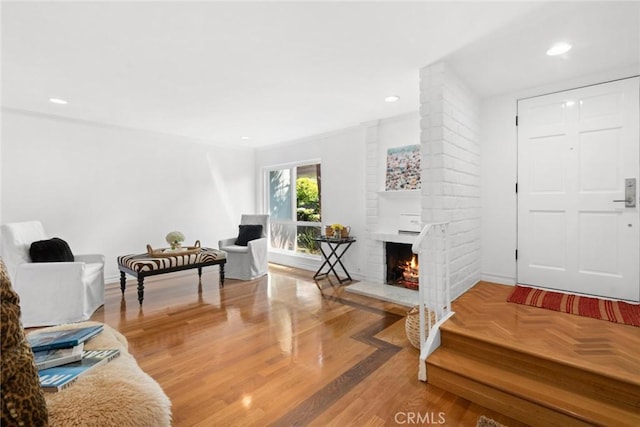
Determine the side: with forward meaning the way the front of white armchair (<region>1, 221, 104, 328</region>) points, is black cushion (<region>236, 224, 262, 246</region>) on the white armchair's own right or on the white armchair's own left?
on the white armchair's own left

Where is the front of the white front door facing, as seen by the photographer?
facing the viewer and to the left of the viewer

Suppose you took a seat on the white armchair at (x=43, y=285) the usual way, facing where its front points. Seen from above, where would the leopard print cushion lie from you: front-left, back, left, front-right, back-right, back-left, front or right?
front-right

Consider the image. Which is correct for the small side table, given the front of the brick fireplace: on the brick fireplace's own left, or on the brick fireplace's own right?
on the brick fireplace's own right

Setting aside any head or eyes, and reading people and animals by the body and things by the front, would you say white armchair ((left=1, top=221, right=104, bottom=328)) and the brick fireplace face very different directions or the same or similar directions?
very different directions

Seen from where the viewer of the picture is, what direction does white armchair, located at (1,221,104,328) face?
facing the viewer and to the right of the viewer

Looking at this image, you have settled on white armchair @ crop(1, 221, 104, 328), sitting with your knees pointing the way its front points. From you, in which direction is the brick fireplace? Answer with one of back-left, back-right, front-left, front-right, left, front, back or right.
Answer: front

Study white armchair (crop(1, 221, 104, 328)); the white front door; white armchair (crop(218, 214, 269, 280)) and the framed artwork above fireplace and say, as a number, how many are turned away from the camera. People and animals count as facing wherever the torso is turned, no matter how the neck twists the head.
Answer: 0

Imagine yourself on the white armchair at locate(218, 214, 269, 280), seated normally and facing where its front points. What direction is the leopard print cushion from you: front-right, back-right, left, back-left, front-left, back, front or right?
front-left

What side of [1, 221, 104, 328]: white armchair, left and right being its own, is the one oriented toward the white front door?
front

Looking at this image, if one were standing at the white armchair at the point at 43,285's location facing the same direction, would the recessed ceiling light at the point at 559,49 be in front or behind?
in front

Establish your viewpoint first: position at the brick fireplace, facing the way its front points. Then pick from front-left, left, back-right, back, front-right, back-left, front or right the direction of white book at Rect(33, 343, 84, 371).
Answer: front

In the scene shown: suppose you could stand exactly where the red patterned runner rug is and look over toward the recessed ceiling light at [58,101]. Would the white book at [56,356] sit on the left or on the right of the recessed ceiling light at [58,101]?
left
